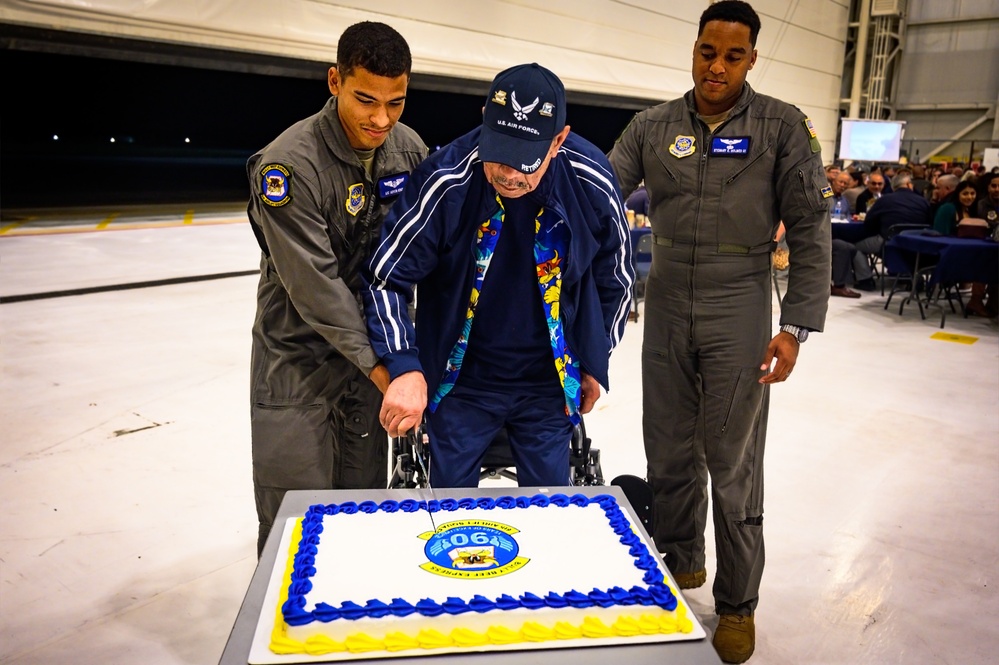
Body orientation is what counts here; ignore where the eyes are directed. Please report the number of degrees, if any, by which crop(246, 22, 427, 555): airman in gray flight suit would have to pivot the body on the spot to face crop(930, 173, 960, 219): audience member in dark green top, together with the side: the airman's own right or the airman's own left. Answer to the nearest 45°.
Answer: approximately 90° to the airman's own left

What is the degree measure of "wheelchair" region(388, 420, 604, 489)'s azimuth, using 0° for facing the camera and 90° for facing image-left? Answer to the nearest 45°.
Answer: approximately 0°

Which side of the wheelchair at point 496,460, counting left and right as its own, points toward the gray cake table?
front

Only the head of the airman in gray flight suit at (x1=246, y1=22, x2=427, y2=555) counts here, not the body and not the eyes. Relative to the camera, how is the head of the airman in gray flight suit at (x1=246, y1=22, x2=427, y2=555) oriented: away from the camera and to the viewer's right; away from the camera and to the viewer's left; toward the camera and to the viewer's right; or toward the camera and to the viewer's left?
toward the camera and to the viewer's right

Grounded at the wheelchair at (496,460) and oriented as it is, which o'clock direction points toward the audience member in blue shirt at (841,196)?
The audience member in blue shirt is roughly at 7 o'clock from the wheelchair.

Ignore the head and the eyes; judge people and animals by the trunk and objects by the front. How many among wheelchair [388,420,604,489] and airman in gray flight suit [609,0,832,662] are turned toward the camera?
2

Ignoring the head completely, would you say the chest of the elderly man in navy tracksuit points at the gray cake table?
yes

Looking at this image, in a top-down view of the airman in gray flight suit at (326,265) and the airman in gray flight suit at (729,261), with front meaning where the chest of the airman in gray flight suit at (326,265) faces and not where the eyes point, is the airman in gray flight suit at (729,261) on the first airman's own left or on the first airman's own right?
on the first airman's own left

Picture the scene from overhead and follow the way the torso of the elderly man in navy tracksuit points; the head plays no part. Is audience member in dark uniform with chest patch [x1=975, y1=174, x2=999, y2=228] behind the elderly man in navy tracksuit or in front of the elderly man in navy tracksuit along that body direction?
behind

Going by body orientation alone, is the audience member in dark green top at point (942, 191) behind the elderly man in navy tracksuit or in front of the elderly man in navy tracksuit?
behind

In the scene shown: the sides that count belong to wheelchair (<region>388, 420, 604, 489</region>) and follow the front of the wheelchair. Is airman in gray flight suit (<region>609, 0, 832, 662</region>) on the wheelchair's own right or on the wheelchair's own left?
on the wheelchair's own left

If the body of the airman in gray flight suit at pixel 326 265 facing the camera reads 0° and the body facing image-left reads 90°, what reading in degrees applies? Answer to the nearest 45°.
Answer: approximately 315°

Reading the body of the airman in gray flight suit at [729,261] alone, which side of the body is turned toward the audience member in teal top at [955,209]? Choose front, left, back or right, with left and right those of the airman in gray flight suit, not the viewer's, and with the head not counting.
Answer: back

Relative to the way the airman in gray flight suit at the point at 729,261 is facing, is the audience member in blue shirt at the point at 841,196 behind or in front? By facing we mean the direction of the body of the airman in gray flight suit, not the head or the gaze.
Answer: behind
